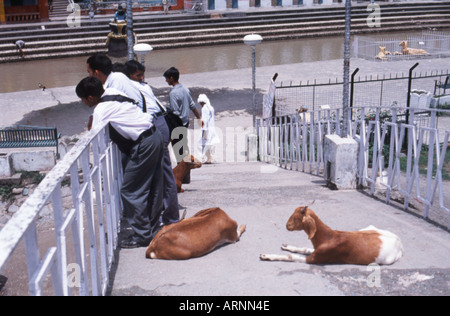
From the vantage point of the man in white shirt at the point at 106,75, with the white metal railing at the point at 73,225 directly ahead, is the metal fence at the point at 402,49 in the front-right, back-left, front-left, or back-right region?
back-left

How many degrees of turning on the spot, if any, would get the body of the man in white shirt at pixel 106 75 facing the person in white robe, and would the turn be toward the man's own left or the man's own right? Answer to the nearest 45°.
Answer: approximately 90° to the man's own right

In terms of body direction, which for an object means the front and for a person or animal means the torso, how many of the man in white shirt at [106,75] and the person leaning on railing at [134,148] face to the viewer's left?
2

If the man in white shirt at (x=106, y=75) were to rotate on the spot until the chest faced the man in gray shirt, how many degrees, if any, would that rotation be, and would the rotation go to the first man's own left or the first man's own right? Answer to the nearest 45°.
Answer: approximately 90° to the first man's own right

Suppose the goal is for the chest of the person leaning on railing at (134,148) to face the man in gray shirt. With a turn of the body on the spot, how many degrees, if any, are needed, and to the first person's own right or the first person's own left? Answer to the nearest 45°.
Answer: approximately 90° to the first person's own right

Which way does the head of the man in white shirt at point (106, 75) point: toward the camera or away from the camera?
away from the camera

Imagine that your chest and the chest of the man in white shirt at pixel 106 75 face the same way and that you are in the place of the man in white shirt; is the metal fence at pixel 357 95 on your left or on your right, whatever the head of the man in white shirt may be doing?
on your right

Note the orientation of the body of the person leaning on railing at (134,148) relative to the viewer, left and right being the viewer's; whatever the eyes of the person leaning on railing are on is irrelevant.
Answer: facing to the left of the viewer

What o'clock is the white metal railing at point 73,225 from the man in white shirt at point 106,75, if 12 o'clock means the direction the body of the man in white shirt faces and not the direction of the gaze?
The white metal railing is roughly at 9 o'clock from the man in white shirt.

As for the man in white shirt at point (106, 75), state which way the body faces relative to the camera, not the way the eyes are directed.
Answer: to the viewer's left

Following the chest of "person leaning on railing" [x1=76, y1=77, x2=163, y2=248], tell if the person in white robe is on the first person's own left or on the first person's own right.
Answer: on the first person's own right
